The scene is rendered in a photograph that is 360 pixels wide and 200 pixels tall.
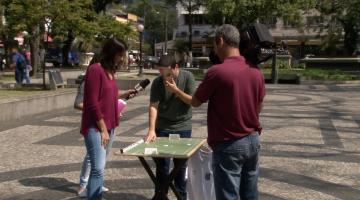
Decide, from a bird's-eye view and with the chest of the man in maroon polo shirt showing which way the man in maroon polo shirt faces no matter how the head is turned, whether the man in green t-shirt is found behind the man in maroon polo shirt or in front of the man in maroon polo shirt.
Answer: in front

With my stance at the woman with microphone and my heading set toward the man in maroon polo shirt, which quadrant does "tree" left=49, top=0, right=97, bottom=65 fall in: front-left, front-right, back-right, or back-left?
back-left

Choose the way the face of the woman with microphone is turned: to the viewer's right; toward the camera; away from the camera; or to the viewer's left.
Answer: to the viewer's right

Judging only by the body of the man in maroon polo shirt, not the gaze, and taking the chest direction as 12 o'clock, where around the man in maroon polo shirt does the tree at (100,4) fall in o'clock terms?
The tree is roughly at 1 o'clock from the man in maroon polo shirt.

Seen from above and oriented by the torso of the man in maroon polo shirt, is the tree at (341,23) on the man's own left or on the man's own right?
on the man's own right

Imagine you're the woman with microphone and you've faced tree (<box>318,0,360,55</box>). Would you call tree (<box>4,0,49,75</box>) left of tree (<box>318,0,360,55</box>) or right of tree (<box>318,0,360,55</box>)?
left

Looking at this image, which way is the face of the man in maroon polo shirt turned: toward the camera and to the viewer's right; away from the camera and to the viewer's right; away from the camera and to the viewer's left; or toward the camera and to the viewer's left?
away from the camera and to the viewer's left

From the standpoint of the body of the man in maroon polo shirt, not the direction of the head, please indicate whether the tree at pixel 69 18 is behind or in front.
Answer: in front

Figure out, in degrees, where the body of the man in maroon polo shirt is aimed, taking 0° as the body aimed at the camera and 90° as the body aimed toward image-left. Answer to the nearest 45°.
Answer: approximately 135°
